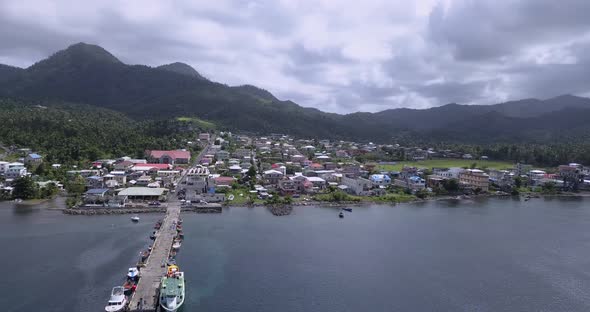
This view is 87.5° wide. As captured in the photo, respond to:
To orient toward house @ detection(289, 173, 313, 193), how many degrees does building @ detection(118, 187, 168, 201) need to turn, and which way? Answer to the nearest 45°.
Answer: approximately 90° to its left

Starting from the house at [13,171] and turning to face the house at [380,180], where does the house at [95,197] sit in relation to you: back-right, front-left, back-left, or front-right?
front-right

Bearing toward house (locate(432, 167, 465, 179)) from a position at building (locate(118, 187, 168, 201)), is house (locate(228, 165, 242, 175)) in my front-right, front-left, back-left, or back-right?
front-left

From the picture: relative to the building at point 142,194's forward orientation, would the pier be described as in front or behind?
in front

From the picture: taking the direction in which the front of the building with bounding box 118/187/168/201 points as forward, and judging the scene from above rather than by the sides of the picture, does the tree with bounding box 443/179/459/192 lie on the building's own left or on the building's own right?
on the building's own left

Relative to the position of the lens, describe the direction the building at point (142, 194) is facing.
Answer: facing the viewer

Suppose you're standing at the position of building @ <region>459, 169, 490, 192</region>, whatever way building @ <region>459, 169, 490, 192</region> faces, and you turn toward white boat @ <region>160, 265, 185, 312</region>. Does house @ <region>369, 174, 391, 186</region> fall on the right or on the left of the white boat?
right

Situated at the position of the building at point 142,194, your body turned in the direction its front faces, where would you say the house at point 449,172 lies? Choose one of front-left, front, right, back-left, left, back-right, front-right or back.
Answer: left

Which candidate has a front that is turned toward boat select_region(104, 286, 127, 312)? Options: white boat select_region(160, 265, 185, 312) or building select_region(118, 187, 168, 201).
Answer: the building

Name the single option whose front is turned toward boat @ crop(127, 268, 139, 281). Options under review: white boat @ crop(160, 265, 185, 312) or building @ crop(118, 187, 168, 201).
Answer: the building

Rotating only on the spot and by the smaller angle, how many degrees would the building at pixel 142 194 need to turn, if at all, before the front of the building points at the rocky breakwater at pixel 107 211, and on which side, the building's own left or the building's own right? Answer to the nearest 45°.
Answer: approximately 45° to the building's own right
